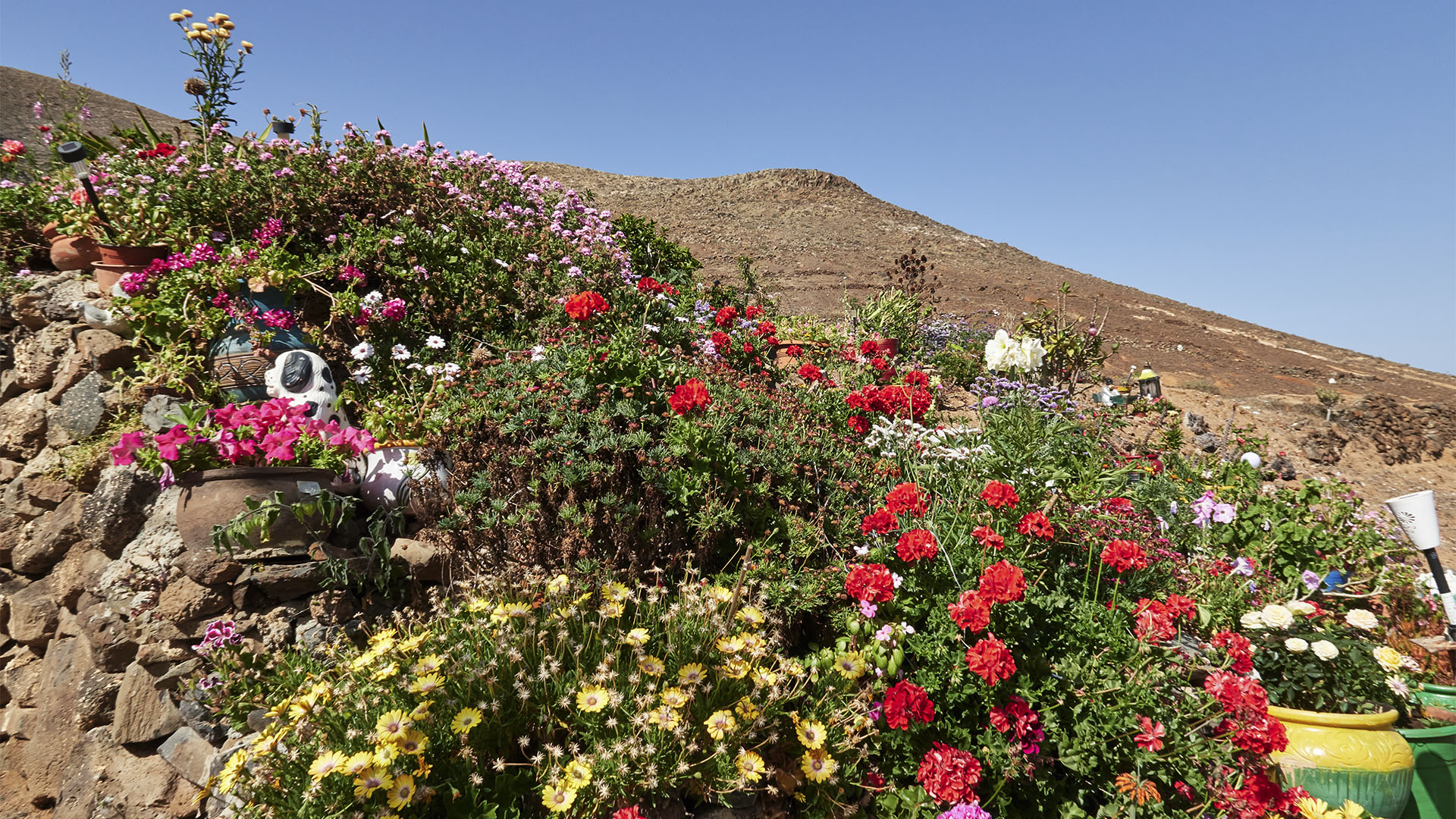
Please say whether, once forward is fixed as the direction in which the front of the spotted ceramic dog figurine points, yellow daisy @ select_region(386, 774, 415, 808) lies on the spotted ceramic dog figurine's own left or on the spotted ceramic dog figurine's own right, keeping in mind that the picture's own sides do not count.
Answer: on the spotted ceramic dog figurine's own left

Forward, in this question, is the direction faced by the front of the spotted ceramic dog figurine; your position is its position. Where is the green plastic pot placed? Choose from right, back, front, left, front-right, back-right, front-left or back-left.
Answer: back-left

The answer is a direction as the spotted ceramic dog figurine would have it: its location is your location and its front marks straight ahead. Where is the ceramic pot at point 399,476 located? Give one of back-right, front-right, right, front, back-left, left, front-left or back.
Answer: back-left

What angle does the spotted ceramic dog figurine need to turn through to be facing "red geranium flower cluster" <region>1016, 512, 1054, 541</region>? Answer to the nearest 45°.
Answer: approximately 135° to its left

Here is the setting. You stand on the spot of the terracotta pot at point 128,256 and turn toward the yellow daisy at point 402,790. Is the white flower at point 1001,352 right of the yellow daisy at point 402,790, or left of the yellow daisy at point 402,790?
left

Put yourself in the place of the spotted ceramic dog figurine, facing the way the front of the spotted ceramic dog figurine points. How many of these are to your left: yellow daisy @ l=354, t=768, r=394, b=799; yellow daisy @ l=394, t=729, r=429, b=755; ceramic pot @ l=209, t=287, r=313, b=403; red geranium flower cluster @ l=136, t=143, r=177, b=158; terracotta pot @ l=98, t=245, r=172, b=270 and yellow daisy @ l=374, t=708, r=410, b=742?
3

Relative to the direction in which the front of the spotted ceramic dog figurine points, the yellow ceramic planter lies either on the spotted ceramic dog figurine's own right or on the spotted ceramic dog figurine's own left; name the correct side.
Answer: on the spotted ceramic dog figurine's own left

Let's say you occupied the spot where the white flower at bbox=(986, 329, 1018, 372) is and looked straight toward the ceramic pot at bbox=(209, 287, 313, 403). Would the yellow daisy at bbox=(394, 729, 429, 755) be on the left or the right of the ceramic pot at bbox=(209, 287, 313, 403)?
left

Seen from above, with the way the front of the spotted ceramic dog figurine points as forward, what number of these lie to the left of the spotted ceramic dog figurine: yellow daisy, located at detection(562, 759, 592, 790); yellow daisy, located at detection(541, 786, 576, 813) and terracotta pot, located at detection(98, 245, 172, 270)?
2
